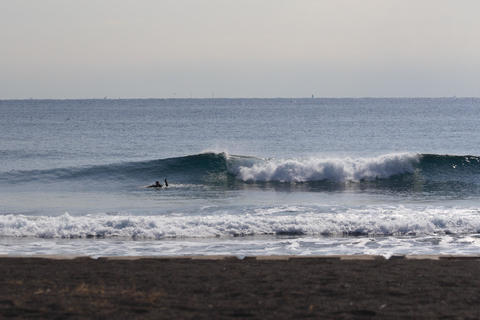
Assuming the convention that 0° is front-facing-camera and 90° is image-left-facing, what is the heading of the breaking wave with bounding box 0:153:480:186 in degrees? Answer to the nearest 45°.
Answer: approximately 0°
